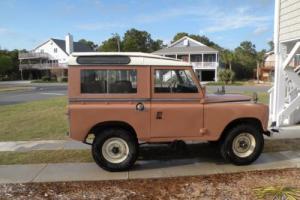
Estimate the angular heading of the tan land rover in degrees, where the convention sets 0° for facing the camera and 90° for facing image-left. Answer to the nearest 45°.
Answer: approximately 270°
